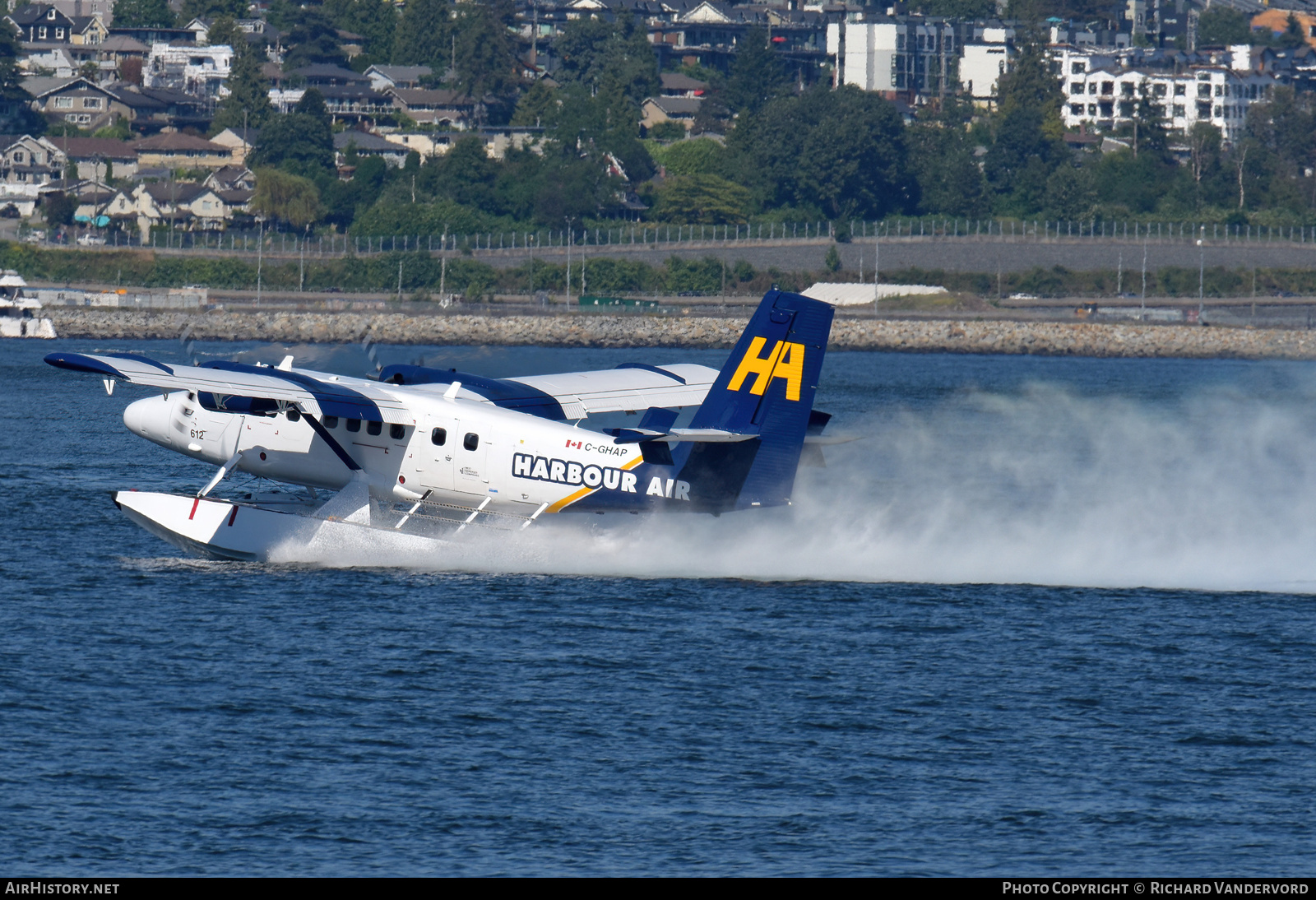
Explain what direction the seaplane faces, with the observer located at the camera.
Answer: facing away from the viewer and to the left of the viewer
